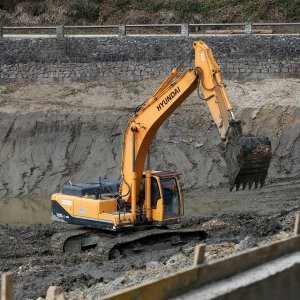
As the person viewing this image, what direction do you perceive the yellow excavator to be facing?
facing the viewer and to the right of the viewer

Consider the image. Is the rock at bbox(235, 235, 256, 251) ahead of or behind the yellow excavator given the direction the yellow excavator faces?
ahead

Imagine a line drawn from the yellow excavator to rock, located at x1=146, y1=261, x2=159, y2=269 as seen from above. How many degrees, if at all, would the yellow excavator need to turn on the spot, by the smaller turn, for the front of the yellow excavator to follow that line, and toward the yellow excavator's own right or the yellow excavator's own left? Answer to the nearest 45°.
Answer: approximately 45° to the yellow excavator's own right

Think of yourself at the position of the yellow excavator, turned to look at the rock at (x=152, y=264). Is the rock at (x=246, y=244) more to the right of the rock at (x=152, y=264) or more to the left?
left
